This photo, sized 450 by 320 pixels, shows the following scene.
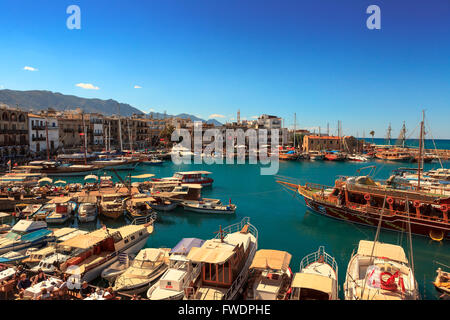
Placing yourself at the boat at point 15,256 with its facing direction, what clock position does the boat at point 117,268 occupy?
the boat at point 117,268 is roughly at 3 o'clock from the boat at point 15,256.

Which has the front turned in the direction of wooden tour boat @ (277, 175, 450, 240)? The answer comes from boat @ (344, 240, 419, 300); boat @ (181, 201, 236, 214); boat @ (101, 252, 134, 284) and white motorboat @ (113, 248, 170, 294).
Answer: boat @ (344, 240, 419, 300)

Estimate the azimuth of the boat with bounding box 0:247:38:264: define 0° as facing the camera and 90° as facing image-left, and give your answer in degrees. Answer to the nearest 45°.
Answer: approximately 225°

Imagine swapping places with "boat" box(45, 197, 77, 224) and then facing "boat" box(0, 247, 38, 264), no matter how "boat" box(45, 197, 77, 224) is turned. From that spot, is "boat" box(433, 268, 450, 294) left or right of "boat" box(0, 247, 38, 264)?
left
